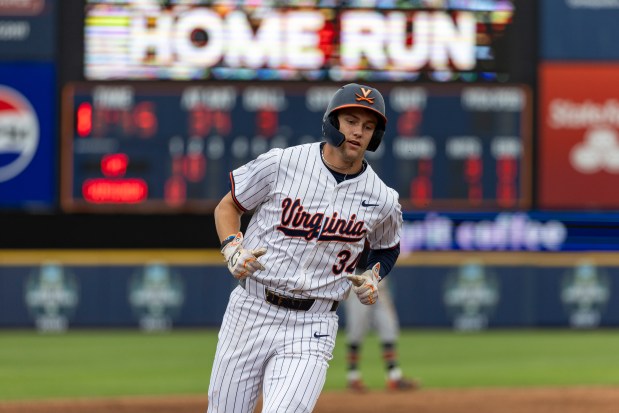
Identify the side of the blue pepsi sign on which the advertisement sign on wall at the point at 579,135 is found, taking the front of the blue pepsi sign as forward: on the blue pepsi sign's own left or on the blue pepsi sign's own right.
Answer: on the blue pepsi sign's own left

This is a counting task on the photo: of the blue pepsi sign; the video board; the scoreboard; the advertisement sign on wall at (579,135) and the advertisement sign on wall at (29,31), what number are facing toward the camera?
5

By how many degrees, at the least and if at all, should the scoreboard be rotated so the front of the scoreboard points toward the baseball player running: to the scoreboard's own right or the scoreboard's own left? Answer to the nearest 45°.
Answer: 0° — it already faces them

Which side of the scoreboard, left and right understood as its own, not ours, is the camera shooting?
front

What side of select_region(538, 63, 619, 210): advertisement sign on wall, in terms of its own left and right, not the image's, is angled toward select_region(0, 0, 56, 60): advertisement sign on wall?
right

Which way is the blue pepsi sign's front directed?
toward the camera

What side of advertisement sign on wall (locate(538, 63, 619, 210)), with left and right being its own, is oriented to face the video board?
right

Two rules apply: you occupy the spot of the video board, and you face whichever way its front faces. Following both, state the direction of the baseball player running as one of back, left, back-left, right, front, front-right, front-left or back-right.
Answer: front

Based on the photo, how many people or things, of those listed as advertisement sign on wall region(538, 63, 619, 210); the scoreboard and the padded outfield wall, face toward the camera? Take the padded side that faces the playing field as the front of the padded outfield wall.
3
